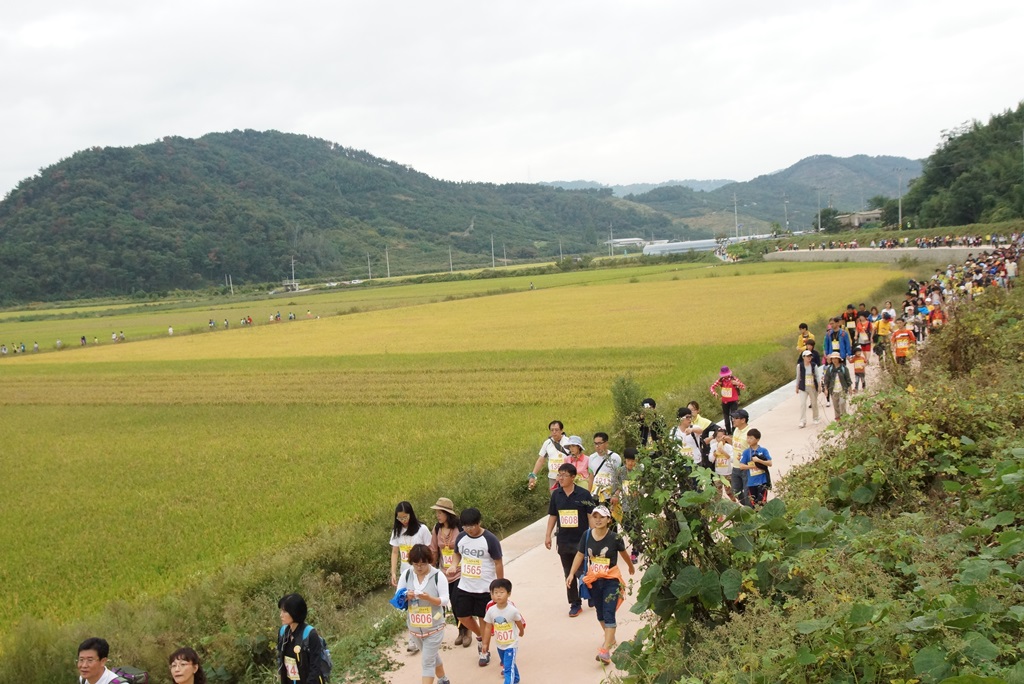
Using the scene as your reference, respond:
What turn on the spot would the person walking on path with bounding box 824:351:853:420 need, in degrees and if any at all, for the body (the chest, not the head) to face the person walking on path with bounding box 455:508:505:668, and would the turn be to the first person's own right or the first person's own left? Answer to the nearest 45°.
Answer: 0° — they already face them

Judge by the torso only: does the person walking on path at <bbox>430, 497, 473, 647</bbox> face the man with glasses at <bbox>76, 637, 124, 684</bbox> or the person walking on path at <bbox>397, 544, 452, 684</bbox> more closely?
the person walking on path

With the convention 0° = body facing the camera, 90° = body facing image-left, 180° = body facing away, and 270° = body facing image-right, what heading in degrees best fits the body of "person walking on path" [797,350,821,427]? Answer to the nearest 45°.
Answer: approximately 0°

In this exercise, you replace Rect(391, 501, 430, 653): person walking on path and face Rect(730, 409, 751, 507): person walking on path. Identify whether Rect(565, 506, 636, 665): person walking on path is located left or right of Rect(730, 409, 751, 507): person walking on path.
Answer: right

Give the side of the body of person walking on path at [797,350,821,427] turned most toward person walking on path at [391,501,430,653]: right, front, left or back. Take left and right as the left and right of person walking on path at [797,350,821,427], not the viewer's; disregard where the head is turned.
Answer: front

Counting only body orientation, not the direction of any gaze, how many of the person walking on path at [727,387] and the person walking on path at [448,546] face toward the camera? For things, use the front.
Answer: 2

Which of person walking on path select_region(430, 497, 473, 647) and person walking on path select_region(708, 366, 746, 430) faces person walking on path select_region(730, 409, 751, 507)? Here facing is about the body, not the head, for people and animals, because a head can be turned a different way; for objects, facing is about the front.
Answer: person walking on path select_region(708, 366, 746, 430)

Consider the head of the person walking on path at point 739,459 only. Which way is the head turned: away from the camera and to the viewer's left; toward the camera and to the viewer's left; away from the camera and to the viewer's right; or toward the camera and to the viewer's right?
toward the camera and to the viewer's left

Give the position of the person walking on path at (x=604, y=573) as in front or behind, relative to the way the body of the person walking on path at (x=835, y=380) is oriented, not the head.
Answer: in front

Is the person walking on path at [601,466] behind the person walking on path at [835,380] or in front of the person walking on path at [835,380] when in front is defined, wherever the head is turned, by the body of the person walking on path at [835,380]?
in front
